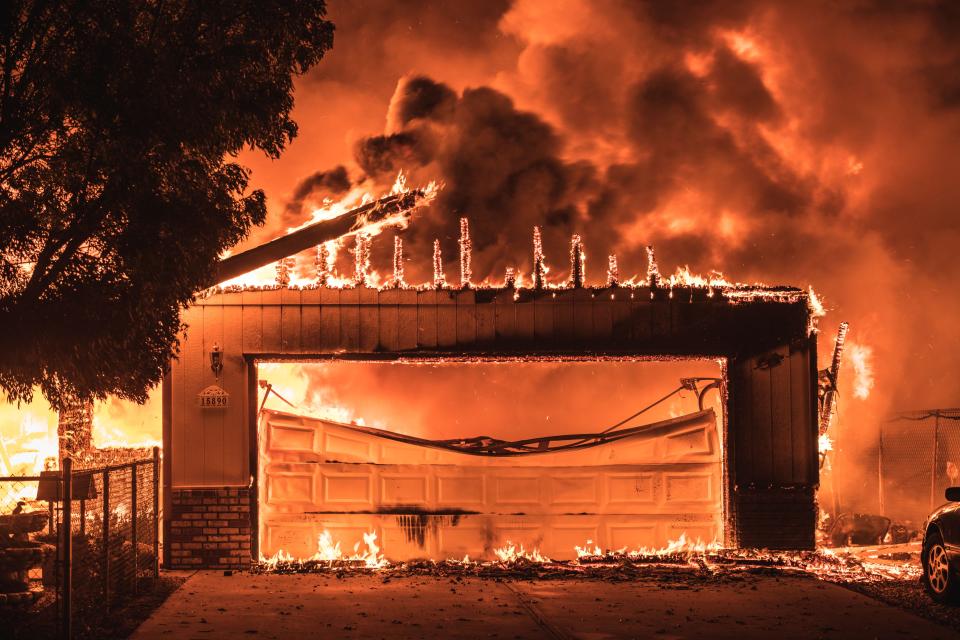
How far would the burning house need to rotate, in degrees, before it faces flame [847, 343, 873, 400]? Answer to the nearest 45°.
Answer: approximately 135° to its left

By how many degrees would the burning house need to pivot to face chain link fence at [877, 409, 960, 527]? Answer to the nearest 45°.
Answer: approximately 135° to its left
